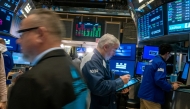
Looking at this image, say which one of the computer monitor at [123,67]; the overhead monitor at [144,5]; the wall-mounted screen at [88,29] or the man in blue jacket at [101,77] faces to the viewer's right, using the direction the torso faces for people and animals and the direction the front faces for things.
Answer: the man in blue jacket

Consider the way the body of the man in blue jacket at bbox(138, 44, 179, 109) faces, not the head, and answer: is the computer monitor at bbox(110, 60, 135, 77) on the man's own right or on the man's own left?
on the man's own left

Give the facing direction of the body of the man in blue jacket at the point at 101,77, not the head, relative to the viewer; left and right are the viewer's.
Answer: facing to the right of the viewer

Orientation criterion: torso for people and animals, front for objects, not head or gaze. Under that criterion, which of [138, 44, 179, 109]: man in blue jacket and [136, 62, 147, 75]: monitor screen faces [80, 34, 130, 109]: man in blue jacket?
the monitor screen

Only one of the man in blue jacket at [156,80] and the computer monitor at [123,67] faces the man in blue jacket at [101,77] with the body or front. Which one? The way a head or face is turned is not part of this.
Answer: the computer monitor

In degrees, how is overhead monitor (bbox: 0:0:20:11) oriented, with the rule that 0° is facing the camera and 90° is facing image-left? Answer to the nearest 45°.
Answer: approximately 315°

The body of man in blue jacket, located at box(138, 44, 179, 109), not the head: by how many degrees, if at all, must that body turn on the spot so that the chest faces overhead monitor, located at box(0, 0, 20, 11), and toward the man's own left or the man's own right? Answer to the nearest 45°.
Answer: approximately 135° to the man's own left
